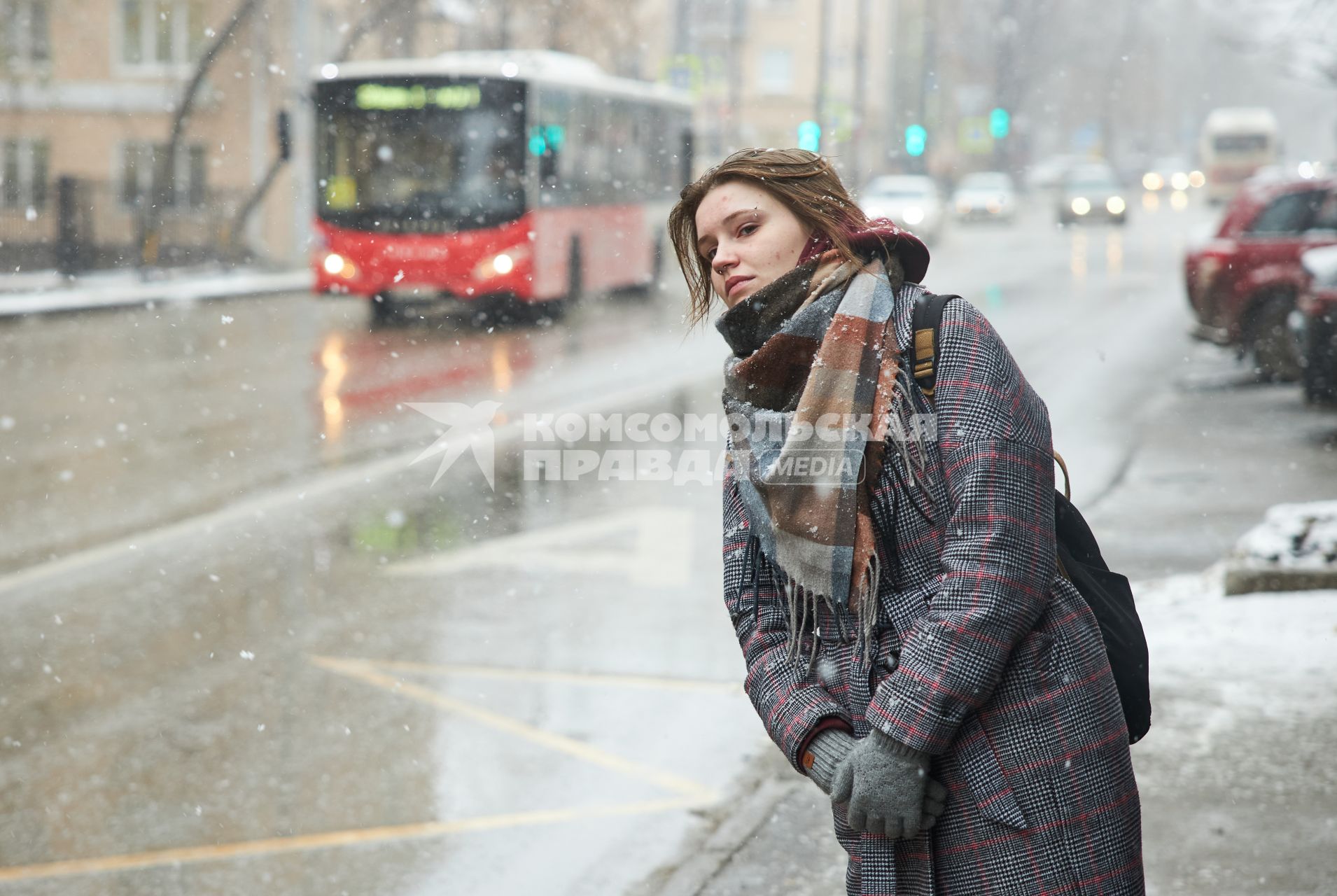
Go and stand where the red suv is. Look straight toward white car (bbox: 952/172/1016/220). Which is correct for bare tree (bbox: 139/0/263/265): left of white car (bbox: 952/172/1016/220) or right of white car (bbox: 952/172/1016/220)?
left

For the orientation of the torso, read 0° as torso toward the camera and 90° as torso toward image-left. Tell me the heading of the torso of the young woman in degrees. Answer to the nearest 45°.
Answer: approximately 45°

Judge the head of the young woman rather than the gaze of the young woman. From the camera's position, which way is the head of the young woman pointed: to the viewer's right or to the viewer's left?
to the viewer's left

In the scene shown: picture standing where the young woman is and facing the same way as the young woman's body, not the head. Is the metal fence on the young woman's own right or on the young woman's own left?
on the young woman's own right

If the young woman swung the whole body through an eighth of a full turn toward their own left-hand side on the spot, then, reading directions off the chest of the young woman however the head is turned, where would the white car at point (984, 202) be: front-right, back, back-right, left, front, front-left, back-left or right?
back

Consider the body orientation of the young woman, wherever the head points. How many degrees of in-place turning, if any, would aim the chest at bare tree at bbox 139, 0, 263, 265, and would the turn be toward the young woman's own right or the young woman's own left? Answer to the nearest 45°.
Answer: approximately 90° to the young woman's own right

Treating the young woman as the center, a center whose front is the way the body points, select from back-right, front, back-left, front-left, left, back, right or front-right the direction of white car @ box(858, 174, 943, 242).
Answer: back-right

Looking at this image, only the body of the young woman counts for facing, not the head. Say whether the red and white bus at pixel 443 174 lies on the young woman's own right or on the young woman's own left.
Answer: on the young woman's own right
